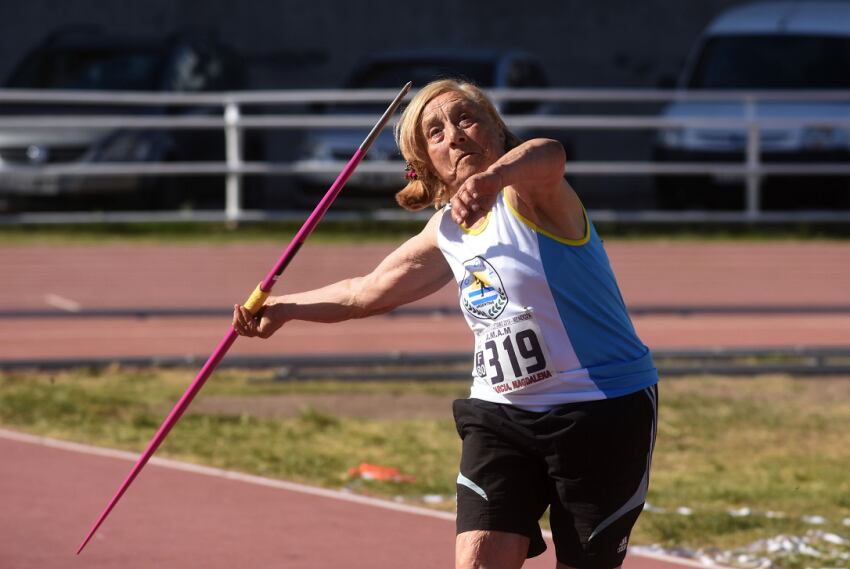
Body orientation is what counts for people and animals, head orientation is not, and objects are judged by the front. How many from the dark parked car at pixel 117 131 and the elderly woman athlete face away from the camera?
0

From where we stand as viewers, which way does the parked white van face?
facing the viewer

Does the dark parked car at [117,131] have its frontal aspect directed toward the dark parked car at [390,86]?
no

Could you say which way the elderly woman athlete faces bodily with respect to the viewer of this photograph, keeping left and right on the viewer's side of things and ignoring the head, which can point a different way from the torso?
facing the viewer and to the left of the viewer

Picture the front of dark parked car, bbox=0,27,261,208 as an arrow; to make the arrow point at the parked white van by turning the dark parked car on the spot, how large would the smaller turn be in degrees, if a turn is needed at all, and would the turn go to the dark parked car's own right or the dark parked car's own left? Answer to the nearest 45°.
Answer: approximately 135° to the dark parked car's own left

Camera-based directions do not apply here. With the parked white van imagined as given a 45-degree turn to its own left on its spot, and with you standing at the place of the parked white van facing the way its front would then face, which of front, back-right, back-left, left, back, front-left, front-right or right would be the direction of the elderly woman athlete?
front-right

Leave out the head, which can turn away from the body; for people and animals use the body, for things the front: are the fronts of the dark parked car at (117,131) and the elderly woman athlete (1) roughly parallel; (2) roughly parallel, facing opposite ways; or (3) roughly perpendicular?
roughly parallel

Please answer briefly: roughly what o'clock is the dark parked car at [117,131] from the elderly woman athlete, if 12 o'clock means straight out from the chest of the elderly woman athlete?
The dark parked car is roughly at 4 o'clock from the elderly woman athlete.

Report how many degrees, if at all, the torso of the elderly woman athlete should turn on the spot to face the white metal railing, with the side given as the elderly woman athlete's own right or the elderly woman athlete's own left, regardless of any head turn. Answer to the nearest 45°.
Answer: approximately 135° to the elderly woman athlete's own right

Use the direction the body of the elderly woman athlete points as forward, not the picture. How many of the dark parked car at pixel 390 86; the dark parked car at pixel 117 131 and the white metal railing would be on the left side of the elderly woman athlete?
0

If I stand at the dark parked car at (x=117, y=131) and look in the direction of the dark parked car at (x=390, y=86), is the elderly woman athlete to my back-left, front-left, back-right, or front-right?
front-right

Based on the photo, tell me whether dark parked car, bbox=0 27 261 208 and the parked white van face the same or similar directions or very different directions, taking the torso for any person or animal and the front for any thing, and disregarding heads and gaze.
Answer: same or similar directions

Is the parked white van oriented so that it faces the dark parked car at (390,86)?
no

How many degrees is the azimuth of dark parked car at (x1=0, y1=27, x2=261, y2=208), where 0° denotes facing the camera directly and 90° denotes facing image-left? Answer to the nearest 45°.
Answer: approximately 45°
